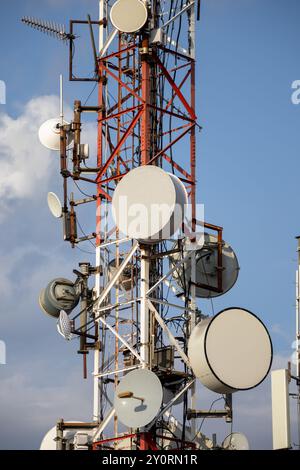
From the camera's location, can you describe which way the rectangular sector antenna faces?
facing the viewer and to the left of the viewer
